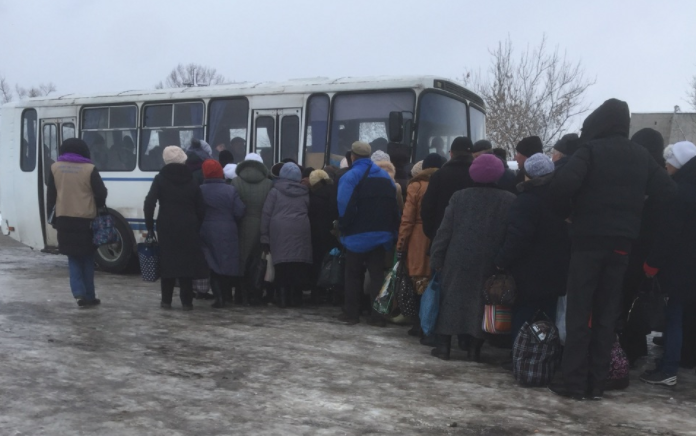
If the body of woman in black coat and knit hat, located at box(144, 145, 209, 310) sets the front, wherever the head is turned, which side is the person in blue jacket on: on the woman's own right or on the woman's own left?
on the woman's own right

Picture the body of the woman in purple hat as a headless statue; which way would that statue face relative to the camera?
away from the camera

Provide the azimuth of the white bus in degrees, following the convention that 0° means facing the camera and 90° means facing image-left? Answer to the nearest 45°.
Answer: approximately 315°

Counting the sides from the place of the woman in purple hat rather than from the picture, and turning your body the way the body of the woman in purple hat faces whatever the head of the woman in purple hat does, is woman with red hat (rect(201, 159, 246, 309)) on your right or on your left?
on your left

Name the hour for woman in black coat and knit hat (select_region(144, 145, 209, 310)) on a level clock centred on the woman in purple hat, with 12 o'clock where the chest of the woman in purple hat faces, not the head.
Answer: The woman in black coat and knit hat is roughly at 10 o'clock from the woman in purple hat.

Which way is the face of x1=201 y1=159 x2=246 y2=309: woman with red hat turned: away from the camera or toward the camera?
away from the camera

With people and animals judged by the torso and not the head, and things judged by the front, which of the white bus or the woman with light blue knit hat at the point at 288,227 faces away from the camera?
the woman with light blue knit hat

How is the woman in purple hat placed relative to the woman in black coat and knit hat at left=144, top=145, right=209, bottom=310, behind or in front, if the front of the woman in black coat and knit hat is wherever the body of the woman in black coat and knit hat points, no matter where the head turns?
behind

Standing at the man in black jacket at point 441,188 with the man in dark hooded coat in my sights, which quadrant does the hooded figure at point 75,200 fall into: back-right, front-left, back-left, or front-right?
back-right

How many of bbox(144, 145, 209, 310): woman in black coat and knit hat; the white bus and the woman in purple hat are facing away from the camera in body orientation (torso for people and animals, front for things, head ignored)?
2

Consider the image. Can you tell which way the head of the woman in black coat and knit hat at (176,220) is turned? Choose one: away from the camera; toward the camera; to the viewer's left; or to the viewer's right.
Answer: away from the camera

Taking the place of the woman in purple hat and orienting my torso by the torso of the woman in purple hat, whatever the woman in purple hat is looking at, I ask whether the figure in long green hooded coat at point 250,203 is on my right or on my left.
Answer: on my left

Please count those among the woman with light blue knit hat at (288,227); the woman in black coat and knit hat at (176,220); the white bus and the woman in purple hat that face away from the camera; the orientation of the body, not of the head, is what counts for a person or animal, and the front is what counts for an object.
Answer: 3

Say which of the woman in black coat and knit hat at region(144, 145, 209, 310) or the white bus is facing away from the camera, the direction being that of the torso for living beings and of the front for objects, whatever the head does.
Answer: the woman in black coat and knit hat

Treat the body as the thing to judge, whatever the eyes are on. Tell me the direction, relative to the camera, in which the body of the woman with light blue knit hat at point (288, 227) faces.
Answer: away from the camera

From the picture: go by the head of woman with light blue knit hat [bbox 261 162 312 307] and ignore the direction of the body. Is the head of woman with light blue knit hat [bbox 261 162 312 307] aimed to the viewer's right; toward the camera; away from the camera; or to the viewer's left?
away from the camera

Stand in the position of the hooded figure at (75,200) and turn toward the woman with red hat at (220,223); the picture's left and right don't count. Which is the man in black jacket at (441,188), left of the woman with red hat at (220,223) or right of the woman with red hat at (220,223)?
right

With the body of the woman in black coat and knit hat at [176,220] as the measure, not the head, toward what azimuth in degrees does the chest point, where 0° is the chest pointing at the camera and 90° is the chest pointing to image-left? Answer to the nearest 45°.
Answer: approximately 180°
